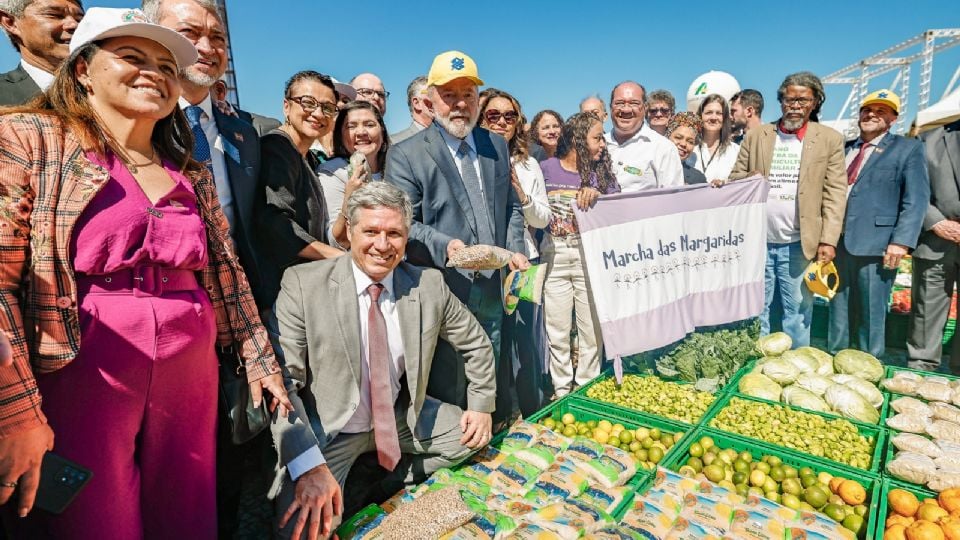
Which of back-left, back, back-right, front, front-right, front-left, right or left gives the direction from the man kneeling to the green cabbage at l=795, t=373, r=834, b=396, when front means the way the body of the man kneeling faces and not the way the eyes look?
left

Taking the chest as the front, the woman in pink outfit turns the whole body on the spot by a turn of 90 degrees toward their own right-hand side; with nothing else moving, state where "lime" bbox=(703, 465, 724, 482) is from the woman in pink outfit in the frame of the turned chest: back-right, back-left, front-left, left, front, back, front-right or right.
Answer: back-left

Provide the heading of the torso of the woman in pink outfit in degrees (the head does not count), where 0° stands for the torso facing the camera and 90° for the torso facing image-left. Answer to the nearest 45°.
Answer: approximately 315°

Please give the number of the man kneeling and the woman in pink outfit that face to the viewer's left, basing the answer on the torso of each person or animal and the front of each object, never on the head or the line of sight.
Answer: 0

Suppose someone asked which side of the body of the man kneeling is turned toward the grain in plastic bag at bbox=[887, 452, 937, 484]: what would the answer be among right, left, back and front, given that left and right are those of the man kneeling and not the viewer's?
left

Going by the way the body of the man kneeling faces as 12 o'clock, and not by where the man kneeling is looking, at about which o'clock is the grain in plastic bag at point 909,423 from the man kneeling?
The grain in plastic bag is roughly at 9 o'clock from the man kneeling.

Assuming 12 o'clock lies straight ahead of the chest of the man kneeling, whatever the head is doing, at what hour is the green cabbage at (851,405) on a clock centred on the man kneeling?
The green cabbage is roughly at 9 o'clock from the man kneeling.

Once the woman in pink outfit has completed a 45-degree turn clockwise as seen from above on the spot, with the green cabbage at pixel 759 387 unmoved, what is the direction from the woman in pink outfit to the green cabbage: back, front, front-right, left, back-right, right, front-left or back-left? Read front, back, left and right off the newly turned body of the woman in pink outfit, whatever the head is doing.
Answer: left

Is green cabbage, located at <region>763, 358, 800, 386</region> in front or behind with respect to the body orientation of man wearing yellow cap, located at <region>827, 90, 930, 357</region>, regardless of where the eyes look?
in front

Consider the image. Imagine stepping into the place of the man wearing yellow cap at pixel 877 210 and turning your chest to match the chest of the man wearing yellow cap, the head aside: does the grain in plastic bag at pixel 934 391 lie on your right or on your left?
on your left
